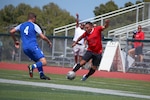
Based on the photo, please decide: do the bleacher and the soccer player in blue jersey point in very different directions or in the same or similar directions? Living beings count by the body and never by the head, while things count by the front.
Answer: very different directions

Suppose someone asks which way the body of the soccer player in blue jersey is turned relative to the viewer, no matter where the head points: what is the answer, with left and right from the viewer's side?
facing away from the viewer and to the right of the viewer

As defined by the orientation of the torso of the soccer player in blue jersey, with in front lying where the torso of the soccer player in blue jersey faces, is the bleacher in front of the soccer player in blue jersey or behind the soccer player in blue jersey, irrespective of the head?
in front

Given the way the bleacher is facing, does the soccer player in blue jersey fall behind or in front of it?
in front

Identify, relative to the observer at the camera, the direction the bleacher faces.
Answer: facing the viewer and to the left of the viewer
